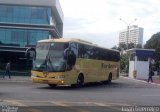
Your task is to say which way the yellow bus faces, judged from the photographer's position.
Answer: facing the viewer and to the left of the viewer
